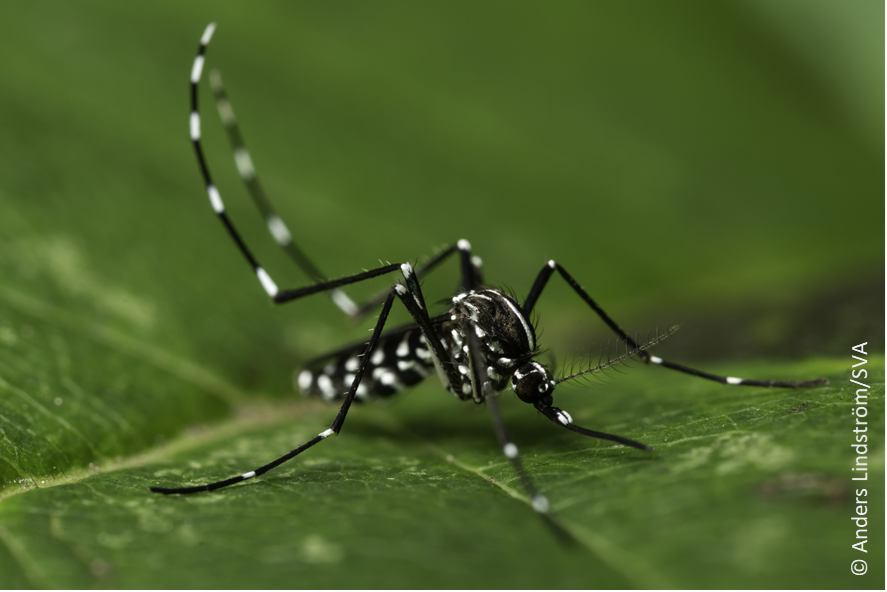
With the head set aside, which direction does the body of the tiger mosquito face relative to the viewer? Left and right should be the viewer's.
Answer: facing to the right of the viewer
